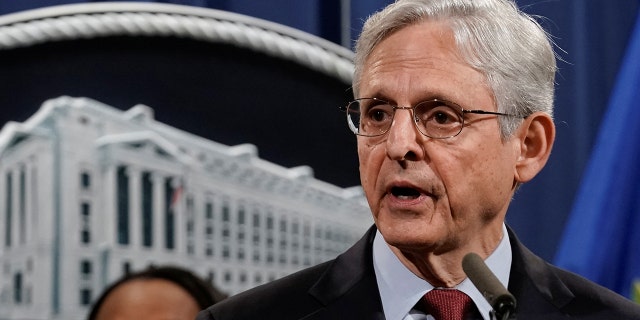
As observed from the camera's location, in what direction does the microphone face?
facing away from the viewer and to the left of the viewer

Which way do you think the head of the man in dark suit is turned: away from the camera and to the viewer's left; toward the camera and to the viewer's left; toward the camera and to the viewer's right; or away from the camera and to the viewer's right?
toward the camera and to the viewer's left
